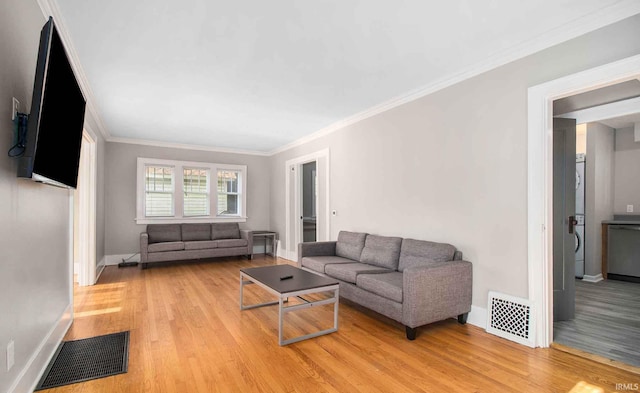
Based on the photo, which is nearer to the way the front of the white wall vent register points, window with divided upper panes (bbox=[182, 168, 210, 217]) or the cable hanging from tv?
the cable hanging from tv

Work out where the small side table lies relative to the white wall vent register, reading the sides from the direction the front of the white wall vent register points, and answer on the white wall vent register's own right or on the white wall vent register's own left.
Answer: on the white wall vent register's own right

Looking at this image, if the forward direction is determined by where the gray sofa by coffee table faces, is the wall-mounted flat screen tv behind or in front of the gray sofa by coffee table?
in front

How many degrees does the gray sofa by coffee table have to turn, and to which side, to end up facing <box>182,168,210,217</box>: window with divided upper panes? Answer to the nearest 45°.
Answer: approximately 90° to its right

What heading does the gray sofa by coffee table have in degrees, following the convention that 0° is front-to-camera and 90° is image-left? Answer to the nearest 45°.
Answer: approximately 45°

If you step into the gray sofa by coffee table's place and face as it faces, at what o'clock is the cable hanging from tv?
The cable hanging from tv is roughly at 12 o'clock from the gray sofa by coffee table.

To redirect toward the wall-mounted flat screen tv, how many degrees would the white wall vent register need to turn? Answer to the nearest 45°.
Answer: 0° — it already faces it

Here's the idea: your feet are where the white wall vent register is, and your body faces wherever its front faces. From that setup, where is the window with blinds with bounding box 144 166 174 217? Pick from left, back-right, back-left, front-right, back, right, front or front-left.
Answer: front-right

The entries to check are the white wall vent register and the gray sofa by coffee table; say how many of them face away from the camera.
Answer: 0

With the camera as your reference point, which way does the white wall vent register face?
facing the viewer and to the left of the viewer

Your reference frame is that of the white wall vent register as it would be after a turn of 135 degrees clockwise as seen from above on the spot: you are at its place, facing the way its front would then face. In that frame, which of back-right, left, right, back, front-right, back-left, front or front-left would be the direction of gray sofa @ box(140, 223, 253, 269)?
left

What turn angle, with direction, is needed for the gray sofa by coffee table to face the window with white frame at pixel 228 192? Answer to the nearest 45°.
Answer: approximately 90° to its right
